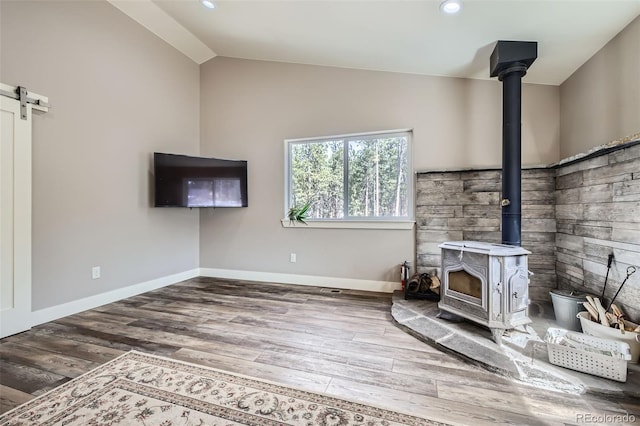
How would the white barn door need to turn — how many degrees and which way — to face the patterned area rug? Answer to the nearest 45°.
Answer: approximately 45° to its right

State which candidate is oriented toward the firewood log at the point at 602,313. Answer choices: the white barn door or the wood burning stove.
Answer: the white barn door

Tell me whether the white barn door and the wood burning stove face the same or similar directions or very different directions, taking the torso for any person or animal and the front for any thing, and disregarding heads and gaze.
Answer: very different directions

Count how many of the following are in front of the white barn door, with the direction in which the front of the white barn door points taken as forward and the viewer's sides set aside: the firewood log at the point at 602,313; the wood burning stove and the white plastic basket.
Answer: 3

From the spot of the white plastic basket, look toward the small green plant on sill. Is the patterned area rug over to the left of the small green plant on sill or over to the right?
left

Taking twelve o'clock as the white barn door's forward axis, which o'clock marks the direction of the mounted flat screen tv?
The mounted flat screen tv is roughly at 10 o'clock from the white barn door.

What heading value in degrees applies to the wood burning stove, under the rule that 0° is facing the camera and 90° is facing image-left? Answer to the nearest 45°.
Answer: approximately 45°

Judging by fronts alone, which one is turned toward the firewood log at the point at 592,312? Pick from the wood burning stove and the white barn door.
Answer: the white barn door

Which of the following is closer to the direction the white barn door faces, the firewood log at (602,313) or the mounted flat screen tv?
the firewood log

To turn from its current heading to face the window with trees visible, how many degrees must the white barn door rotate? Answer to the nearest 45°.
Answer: approximately 45° to its left

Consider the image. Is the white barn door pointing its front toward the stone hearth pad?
yes
